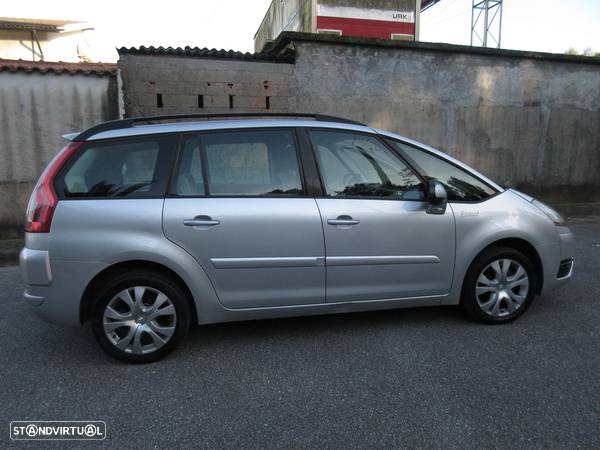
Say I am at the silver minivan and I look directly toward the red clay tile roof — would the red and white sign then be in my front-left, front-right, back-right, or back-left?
front-right

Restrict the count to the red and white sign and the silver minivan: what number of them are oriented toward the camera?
1

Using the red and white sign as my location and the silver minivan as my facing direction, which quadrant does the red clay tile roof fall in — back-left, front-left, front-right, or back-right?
front-right

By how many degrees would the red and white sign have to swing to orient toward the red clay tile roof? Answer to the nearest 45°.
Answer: approximately 45° to its right

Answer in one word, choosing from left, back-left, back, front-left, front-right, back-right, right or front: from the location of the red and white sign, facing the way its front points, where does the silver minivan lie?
front

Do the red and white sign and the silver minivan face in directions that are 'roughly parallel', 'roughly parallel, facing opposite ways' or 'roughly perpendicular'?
roughly perpendicular

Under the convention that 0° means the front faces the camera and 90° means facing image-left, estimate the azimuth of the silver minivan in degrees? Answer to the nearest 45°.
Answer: approximately 270°

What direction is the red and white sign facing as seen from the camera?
toward the camera

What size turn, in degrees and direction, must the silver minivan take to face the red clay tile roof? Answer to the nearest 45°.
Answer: approximately 135° to its left

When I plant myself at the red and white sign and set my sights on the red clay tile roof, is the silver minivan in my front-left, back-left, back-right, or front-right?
front-left

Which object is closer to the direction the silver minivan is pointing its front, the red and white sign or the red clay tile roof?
the red and white sign

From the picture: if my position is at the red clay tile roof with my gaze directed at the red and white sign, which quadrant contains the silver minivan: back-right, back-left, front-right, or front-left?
back-right

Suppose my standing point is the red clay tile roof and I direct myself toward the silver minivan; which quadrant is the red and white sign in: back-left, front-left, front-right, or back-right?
back-left

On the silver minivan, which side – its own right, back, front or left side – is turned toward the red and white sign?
left
